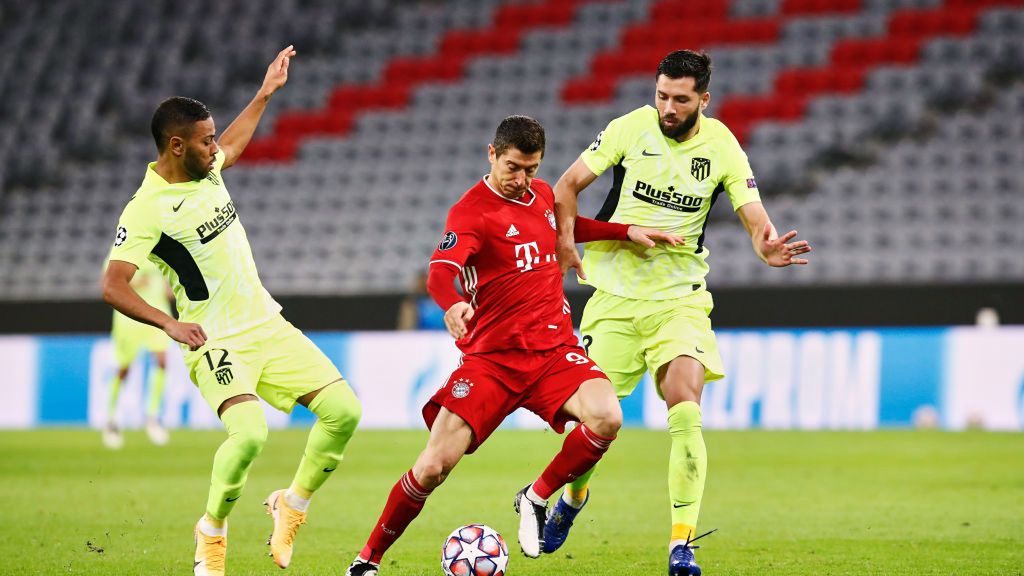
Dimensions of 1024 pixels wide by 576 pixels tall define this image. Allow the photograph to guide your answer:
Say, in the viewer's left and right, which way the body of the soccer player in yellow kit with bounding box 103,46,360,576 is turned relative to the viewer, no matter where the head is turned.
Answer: facing the viewer and to the right of the viewer

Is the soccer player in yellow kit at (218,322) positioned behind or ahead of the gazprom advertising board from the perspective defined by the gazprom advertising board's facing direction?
ahead

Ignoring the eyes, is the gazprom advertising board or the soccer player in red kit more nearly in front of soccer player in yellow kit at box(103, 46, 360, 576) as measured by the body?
the soccer player in red kit

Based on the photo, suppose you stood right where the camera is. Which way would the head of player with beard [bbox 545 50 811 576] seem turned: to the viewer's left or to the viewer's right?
to the viewer's left

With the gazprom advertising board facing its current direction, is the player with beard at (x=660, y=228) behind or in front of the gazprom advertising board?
in front

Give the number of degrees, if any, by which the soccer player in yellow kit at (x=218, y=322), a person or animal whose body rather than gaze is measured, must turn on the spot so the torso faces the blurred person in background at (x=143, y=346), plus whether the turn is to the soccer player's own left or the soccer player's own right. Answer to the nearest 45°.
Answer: approximately 135° to the soccer player's own left

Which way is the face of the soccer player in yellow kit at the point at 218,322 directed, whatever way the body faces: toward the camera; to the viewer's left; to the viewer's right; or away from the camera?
to the viewer's right

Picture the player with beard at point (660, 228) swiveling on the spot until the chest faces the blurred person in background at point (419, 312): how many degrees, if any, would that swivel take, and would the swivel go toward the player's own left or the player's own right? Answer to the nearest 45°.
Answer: approximately 180°

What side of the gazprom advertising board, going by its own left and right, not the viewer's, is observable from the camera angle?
front
